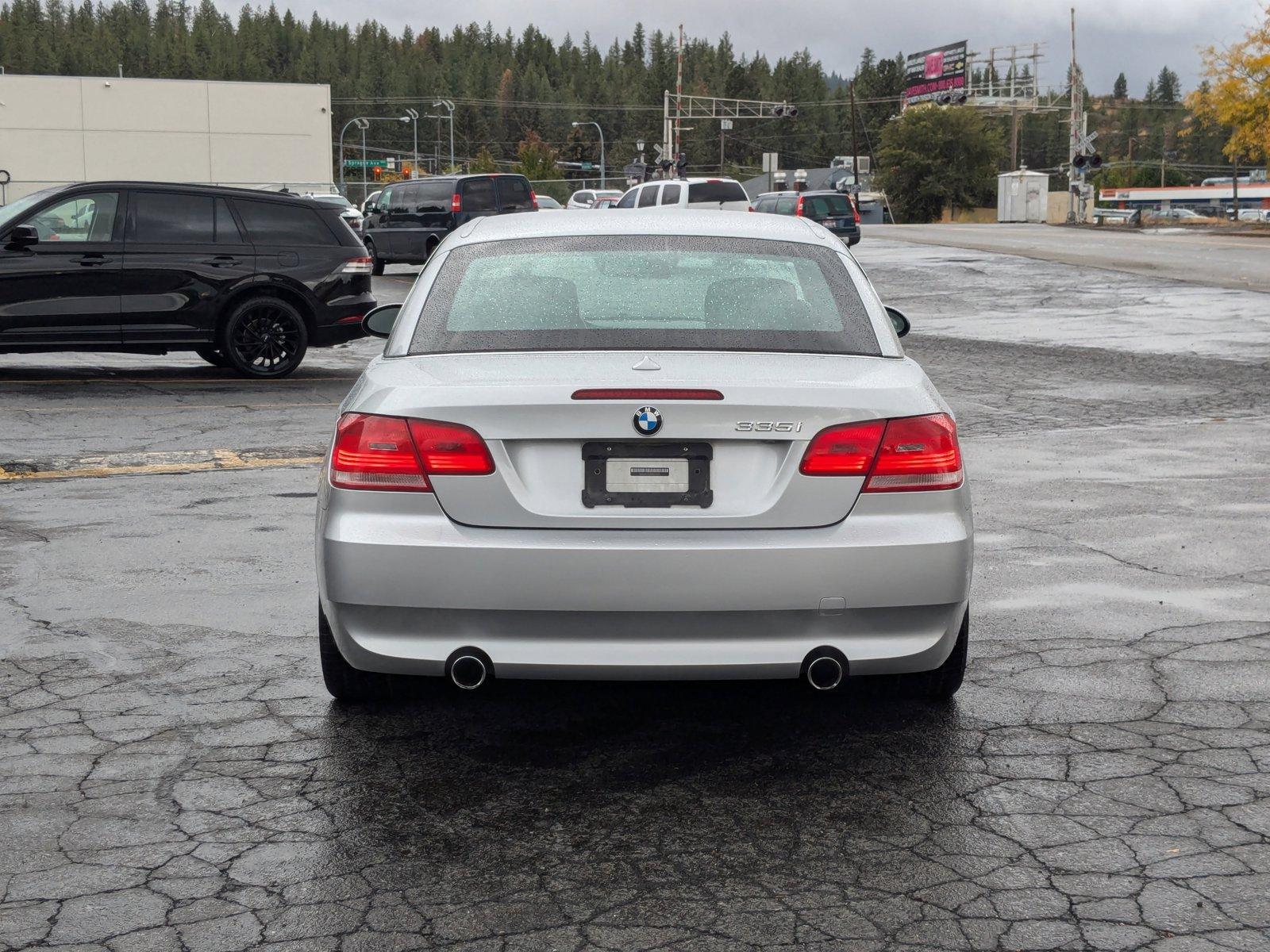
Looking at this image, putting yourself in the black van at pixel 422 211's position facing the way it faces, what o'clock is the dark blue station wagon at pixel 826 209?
the dark blue station wagon at pixel 826 209 is roughly at 3 o'clock from the black van at pixel 422 211.

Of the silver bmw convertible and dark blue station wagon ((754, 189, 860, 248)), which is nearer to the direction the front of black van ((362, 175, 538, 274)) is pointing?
the dark blue station wagon

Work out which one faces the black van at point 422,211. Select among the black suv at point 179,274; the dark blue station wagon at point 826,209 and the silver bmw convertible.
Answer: the silver bmw convertible

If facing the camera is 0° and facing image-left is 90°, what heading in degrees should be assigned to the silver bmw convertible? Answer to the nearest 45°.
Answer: approximately 180°

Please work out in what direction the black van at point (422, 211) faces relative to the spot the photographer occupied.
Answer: facing away from the viewer and to the left of the viewer

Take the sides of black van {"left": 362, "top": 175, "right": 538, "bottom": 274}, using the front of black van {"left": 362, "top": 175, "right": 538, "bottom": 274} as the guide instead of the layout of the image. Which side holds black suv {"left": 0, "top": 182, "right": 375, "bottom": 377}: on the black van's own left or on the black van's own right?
on the black van's own left

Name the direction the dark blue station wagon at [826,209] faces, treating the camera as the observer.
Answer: facing away from the viewer and to the left of the viewer

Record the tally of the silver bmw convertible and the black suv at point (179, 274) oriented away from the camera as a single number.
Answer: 1

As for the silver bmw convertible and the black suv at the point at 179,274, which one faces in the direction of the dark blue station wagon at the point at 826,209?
the silver bmw convertible

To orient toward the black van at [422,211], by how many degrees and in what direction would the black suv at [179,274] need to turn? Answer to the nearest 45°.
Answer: approximately 90° to its right

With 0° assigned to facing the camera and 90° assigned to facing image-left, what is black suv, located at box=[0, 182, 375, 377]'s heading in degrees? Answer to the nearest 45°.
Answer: approximately 90°

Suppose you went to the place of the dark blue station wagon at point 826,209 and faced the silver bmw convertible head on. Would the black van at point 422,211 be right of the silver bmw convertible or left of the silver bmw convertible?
right

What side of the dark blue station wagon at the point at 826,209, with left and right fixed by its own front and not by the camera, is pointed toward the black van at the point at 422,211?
left
